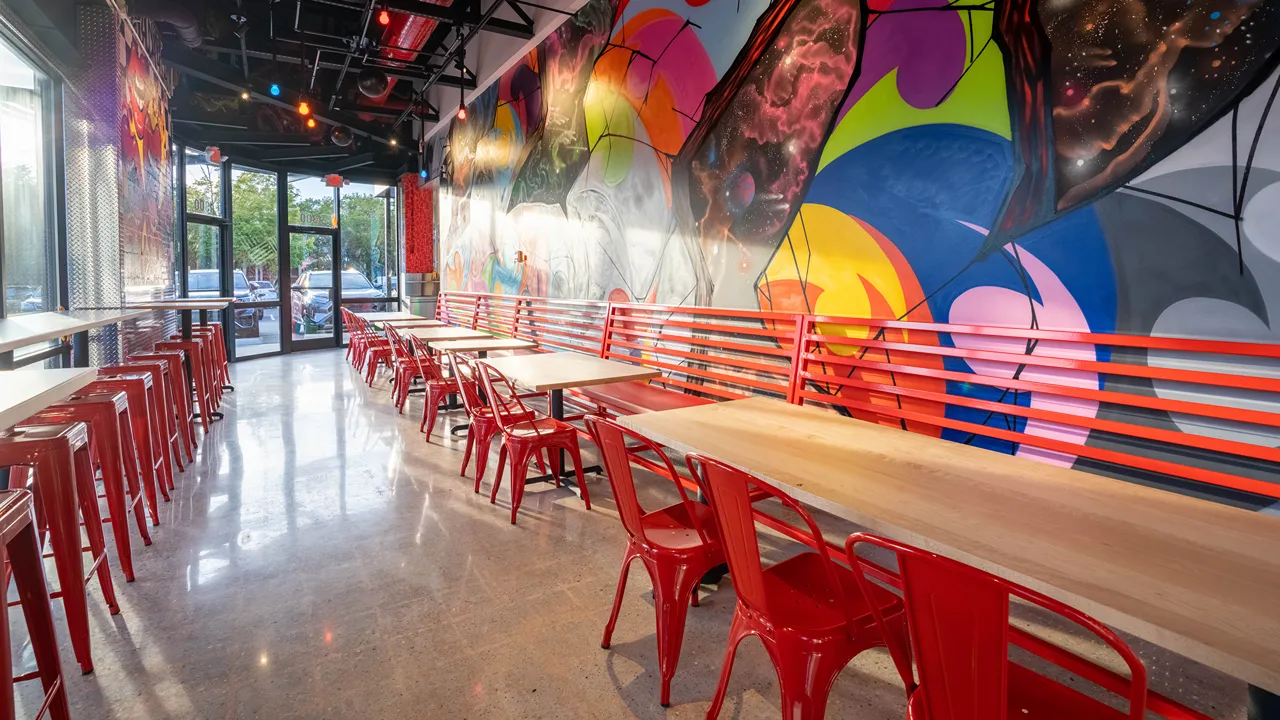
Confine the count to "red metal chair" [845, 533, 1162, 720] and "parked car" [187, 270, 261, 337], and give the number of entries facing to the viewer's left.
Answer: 0

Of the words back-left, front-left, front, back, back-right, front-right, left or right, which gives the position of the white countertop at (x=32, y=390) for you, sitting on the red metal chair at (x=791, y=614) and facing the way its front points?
back-left

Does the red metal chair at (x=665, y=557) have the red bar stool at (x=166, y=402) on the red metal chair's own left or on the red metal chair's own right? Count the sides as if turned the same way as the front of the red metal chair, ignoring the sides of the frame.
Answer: on the red metal chair's own left

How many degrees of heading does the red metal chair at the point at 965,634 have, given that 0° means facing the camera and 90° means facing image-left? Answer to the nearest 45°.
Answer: approximately 225°

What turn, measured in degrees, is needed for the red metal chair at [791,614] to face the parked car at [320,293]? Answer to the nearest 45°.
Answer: approximately 90° to its left

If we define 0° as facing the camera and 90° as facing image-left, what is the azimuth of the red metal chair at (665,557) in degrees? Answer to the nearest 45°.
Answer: approximately 225°

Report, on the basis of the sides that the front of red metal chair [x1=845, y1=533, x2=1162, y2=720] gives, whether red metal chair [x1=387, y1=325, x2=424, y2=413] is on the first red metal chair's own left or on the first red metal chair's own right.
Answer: on the first red metal chair's own left

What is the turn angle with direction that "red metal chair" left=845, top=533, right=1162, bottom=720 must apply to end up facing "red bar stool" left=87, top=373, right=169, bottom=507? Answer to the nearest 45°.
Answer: approximately 135° to its left

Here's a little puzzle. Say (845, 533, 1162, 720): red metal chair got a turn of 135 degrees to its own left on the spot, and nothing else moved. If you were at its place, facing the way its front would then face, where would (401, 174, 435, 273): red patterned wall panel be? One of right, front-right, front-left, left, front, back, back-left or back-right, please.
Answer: front-right

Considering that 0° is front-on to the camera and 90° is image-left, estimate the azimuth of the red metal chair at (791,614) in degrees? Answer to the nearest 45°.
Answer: approximately 225°
